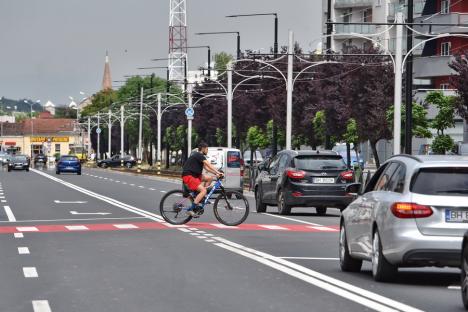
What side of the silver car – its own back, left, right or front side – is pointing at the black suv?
front

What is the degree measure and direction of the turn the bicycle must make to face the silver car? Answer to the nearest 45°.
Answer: approximately 90° to its right

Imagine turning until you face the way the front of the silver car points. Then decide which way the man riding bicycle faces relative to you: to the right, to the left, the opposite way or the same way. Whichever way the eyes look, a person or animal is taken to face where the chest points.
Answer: to the right

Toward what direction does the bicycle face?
to the viewer's right

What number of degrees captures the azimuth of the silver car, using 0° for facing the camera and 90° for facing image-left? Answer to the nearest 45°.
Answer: approximately 180°

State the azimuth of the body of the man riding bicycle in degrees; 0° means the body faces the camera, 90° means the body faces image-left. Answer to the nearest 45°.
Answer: approximately 270°

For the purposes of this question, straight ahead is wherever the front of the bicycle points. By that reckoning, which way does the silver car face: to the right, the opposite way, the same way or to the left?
to the left
